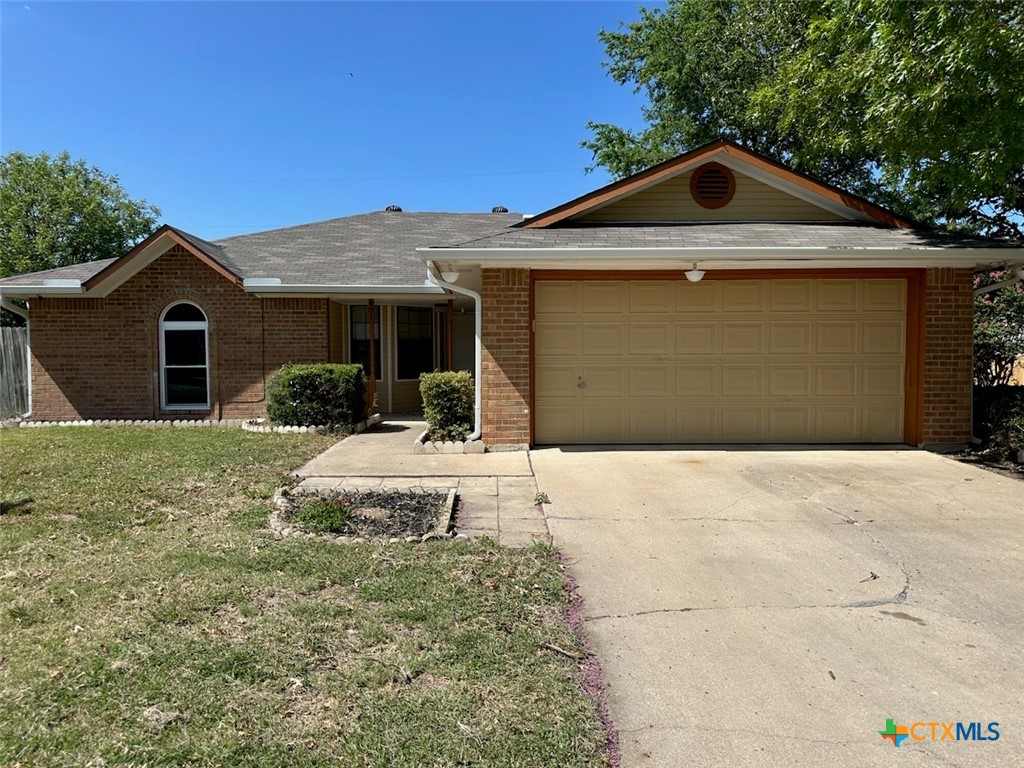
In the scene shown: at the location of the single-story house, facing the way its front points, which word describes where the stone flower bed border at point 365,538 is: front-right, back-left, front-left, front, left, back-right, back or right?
front-right

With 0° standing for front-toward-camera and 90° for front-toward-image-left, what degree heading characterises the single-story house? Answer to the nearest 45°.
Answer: approximately 0°

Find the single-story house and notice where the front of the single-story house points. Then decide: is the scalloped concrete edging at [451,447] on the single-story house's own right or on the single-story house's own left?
on the single-story house's own right

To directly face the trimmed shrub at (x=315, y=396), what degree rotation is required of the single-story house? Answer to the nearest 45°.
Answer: approximately 90° to its right

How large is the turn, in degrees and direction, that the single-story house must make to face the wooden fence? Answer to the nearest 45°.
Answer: approximately 90° to its right

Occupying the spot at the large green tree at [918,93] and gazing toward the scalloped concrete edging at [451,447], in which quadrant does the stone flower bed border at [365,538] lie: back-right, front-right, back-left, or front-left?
front-left

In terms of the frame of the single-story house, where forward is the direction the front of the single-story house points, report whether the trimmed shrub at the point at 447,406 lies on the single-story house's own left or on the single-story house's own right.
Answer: on the single-story house's own right

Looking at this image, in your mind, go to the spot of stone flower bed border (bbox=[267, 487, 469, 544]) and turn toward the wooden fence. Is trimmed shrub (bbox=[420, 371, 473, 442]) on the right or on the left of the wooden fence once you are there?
right

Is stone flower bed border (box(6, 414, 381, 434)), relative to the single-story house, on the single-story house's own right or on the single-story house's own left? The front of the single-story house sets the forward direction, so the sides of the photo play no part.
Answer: on the single-story house's own right

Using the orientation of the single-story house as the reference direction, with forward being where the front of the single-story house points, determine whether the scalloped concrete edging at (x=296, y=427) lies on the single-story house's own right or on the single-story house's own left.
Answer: on the single-story house's own right

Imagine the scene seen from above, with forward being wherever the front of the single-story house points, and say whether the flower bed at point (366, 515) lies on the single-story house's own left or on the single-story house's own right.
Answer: on the single-story house's own right

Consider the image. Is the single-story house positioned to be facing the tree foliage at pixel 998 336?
no

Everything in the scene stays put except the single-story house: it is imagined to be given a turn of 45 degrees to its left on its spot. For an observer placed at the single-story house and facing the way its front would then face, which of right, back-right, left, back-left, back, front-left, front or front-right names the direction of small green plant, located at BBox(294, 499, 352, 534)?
right

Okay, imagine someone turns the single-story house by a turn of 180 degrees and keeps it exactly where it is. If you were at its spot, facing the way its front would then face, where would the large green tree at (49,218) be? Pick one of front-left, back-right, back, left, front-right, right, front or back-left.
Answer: front-left
